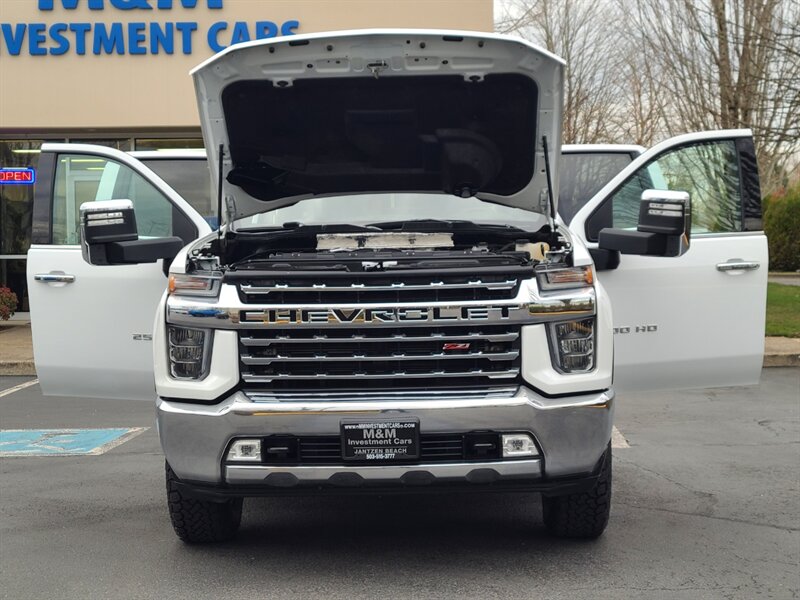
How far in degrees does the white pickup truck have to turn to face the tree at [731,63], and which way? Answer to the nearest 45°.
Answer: approximately 135° to its left

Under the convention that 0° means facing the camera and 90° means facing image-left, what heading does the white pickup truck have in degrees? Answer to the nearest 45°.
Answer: approximately 0°

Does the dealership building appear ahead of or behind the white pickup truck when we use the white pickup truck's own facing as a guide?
behind

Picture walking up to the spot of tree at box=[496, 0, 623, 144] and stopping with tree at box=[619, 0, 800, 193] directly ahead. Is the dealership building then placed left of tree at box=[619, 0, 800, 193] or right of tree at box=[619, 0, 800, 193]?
right

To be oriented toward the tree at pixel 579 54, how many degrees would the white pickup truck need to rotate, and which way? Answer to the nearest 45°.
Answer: approximately 180°

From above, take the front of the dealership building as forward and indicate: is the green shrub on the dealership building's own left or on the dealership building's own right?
on the dealership building's own left

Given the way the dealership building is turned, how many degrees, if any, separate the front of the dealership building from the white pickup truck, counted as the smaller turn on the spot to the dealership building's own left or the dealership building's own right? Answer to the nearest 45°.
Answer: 0° — it already faces it

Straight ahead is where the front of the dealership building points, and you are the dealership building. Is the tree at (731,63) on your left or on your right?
on your left

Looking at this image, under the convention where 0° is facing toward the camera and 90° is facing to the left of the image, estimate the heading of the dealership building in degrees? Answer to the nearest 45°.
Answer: approximately 0°

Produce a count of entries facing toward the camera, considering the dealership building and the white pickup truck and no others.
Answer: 2

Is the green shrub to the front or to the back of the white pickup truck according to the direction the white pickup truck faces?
to the back

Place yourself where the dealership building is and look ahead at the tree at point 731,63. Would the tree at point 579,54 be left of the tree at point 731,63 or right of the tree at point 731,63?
left

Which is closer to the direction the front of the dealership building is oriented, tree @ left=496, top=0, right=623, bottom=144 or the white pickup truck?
the white pickup truck
